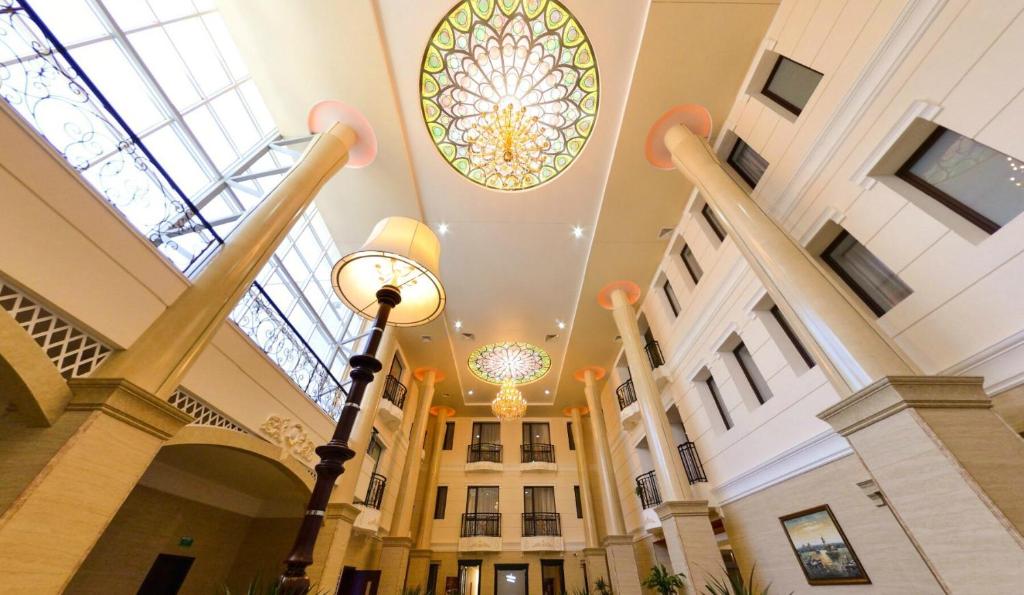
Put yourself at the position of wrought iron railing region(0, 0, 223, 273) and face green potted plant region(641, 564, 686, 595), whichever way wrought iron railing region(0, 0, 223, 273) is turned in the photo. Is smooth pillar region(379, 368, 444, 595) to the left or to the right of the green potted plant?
left

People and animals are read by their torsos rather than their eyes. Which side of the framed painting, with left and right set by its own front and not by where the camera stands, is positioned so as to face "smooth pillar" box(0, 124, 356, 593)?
front

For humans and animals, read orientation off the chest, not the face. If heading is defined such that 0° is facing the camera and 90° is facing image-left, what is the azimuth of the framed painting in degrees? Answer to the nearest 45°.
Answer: approximately 45°

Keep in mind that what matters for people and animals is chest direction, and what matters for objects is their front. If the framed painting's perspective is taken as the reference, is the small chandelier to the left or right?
on its right

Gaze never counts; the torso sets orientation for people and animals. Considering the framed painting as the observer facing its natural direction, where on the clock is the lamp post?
The lamp post is roughly at 11 o'clock from the framed painting.

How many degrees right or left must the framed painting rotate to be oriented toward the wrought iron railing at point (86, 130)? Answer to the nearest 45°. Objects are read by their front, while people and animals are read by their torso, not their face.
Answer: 0° — it already faces it

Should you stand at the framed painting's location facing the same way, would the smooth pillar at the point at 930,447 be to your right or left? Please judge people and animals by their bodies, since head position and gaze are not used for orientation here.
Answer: on your left

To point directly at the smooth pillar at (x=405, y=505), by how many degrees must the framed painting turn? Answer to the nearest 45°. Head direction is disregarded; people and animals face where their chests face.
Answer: approximately 45° to its right

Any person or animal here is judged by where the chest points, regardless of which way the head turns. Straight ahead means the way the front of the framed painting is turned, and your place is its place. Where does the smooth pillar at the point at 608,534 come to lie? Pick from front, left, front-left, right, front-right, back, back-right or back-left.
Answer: right

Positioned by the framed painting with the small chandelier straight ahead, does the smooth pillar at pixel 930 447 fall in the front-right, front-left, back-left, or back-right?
back-left
